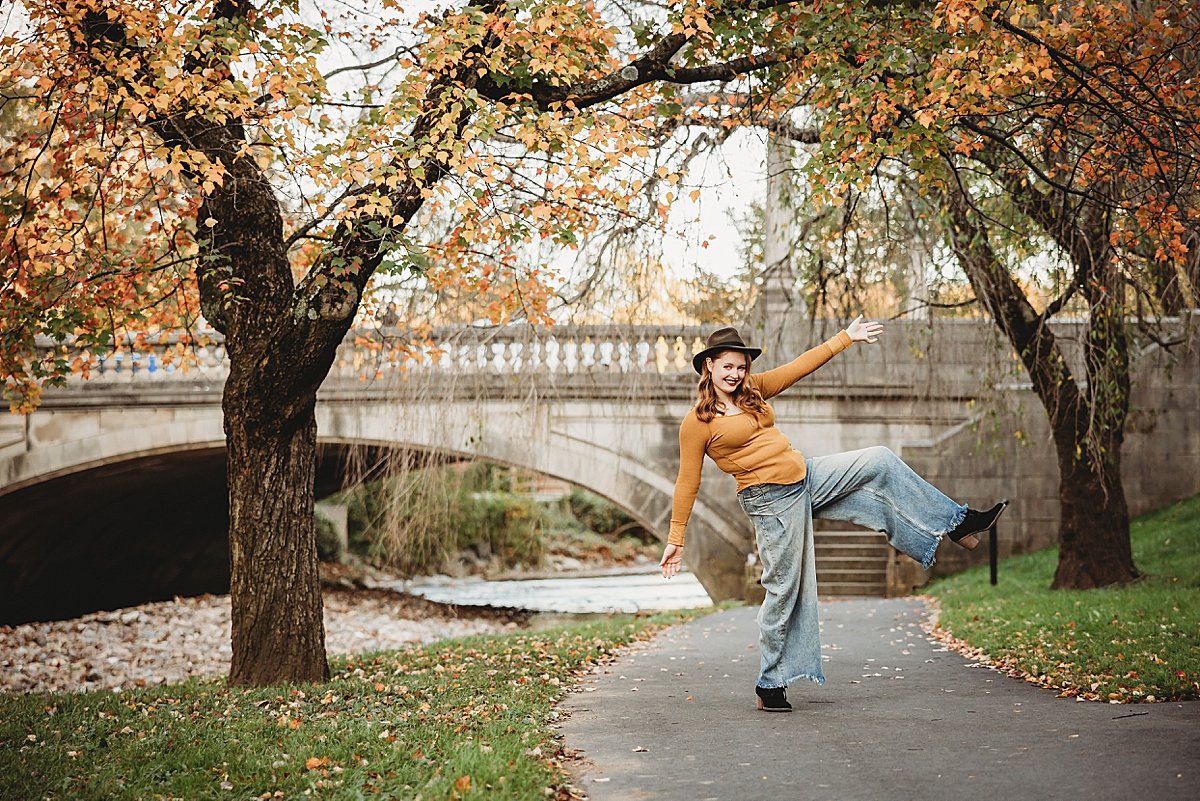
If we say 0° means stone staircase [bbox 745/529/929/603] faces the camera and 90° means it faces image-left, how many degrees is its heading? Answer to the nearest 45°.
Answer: approximately 0°

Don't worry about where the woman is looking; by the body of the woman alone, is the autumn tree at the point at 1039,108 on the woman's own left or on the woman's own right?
on the woman's own left

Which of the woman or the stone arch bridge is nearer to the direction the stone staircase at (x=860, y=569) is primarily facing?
the woman

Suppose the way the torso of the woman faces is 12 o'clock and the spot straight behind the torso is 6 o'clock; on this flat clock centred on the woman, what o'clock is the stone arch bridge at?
The stone arch bridge is roughly at 7 o'clock from the woman.

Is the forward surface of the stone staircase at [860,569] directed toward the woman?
yes

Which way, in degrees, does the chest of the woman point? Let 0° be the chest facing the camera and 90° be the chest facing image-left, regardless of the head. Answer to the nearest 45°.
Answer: approximately 315°
